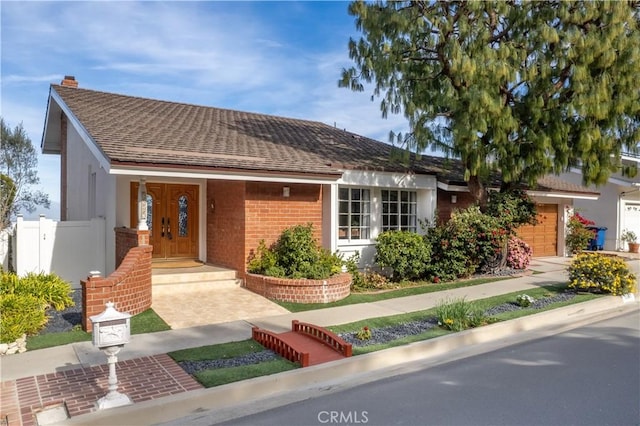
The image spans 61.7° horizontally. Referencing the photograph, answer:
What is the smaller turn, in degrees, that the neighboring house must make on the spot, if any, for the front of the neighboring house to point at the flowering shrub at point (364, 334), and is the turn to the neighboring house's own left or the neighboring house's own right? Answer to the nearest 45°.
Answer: approximately 45° to the neighboring house's own right

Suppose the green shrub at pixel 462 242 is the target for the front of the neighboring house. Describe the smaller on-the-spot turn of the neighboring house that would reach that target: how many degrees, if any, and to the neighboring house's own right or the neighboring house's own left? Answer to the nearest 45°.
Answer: approximately 45° to the neighboring house's own right

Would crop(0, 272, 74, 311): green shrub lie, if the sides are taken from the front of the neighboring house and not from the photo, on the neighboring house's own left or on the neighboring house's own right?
on the neighboring house's own right

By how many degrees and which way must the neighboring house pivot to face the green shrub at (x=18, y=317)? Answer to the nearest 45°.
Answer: approximately 45° to its right

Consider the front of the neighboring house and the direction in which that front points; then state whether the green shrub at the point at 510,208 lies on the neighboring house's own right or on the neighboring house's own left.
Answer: on the neighboring house's own right

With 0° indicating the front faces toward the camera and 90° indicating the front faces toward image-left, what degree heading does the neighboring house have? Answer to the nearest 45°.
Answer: approximately 315°

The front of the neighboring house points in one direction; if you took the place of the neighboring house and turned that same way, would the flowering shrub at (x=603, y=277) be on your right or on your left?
on your right

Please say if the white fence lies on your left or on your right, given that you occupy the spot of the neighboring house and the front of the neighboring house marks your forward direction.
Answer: on your right

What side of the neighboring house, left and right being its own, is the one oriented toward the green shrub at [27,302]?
right

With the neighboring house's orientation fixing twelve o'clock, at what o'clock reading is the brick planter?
The brick planter is roughly at 2 o'clock from the neighboring house.

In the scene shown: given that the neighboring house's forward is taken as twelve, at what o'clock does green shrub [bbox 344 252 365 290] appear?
The green shrub is roughly at 2 o'clock from the neighboring house.
